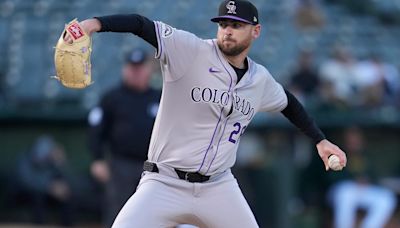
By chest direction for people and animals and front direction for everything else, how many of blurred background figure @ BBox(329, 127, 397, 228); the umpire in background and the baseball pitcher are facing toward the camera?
3

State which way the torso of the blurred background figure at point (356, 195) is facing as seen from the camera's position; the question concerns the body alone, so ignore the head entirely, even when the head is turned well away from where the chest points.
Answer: toward the camera

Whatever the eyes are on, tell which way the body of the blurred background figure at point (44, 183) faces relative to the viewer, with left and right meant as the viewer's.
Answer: facing the viewer and to the right of the viewer

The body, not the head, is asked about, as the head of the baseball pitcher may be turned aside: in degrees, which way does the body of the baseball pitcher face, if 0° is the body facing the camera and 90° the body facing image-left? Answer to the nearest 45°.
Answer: approximately 0°

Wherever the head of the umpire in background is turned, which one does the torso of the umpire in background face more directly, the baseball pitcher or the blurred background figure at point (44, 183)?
the baseball pitcher

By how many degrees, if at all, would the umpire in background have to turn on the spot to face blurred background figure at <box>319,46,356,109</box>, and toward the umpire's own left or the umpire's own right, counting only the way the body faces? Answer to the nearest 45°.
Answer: approximately 135° to the umpire's own left

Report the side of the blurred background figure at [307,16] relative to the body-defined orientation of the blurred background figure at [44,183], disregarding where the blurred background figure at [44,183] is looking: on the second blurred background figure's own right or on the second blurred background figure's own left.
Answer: on the second blurred background figure's own left

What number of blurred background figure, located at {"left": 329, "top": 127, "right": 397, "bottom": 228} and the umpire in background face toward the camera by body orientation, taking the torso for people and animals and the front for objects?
2

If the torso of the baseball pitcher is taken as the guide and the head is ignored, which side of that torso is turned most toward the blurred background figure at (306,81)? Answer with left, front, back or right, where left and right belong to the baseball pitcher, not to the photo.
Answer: back

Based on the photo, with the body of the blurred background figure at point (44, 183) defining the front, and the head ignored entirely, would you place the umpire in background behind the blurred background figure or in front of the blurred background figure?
in front

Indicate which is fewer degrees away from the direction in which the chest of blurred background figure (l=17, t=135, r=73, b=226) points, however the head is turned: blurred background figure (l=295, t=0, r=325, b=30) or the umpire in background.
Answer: the umpire in background

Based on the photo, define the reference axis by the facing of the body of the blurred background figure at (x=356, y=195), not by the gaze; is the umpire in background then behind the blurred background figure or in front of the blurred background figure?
in front

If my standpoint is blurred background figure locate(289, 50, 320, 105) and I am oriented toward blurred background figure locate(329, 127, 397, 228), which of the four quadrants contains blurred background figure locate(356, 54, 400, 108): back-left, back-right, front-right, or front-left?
front-left
